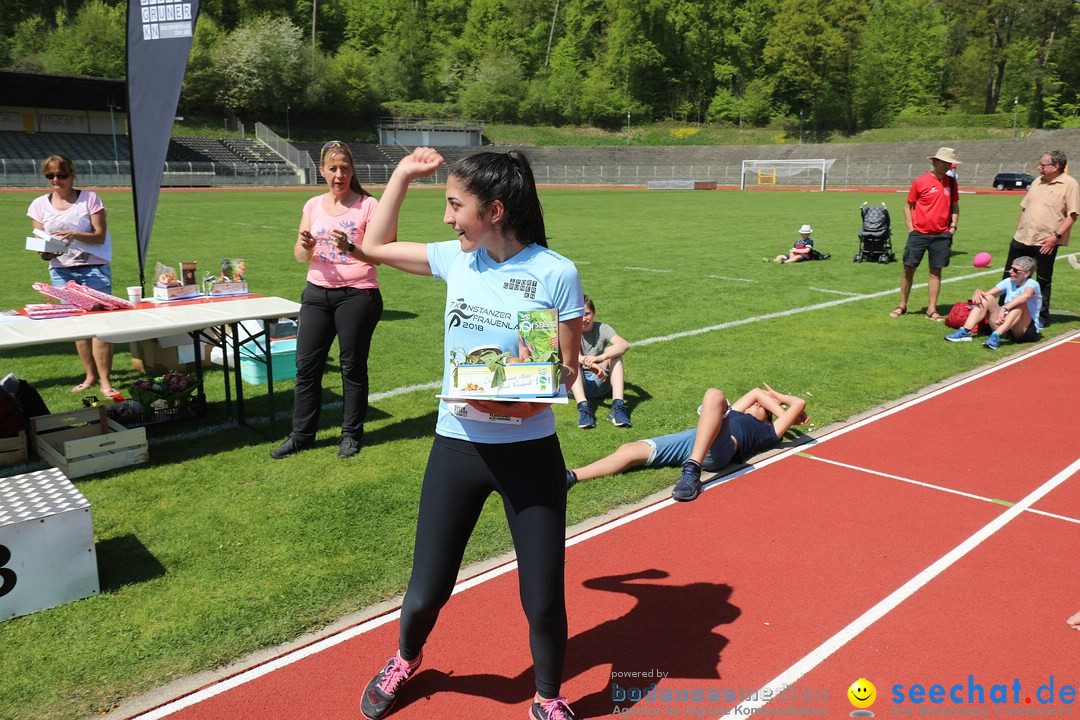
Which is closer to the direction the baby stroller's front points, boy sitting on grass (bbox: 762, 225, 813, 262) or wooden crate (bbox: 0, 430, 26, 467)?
the wooden crate

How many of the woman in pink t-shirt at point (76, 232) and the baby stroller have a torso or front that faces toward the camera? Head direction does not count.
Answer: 2

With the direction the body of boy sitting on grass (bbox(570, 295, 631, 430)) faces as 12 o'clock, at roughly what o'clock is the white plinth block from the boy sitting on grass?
The white plinth block is roughly at 1 o'clock from the boy sitting on grass.

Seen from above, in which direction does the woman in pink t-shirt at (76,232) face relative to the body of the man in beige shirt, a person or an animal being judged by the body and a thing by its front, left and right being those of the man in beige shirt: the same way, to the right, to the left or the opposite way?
to the left

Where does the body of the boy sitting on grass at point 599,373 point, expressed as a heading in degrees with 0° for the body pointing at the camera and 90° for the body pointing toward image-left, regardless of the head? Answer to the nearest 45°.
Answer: approximately 0°

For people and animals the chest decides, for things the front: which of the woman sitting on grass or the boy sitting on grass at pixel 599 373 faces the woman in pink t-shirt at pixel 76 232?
the woman sitting on grass

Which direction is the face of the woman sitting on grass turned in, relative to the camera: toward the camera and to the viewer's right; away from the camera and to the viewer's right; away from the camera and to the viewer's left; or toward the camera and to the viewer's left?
toward the camera and to the viewer's left

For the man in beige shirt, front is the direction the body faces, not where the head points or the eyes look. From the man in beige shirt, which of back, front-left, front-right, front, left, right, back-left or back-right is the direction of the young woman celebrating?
front-left

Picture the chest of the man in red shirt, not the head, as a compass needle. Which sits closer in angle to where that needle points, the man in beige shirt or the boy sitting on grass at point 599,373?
the boy sitting on grass

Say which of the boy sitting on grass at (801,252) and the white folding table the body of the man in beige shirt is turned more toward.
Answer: the white folding table
